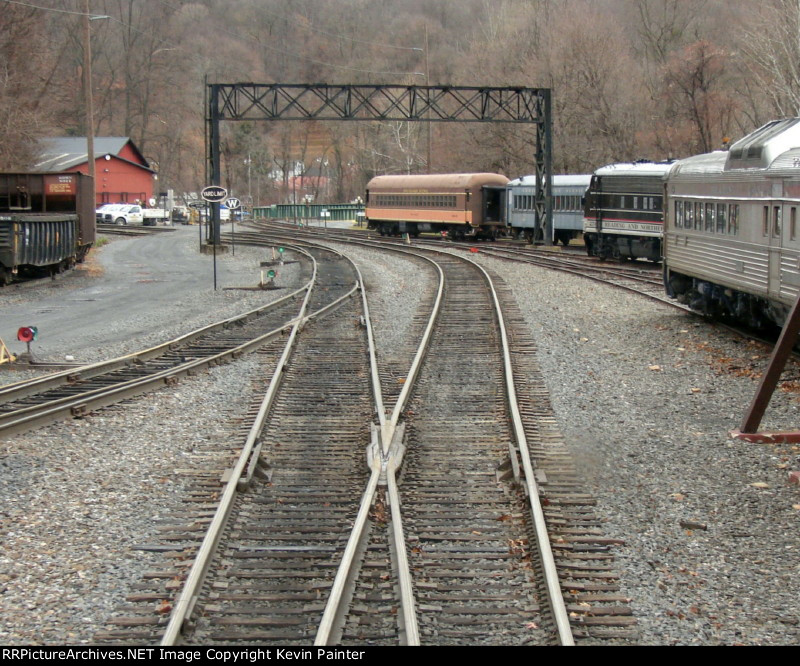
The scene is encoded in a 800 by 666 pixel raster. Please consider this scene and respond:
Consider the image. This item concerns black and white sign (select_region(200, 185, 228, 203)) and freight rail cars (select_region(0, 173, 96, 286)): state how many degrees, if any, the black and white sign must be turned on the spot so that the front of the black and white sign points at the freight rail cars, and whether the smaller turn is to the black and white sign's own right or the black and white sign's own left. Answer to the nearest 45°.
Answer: approximately 135° to the black and white sign's own right

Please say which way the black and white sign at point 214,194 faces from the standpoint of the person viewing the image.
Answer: facing the viewer

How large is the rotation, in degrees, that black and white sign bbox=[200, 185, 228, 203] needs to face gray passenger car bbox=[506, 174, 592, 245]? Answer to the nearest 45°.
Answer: approximately 135° to its left

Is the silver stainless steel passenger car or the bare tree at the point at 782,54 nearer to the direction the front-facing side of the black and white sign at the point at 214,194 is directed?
the silver stainless steel passenger car

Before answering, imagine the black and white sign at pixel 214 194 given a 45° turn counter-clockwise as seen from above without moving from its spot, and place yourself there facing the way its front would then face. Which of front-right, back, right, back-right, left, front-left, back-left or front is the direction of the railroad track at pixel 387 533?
front-right

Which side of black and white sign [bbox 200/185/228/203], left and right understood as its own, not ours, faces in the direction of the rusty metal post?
front

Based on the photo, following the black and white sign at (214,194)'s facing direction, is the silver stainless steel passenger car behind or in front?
in front

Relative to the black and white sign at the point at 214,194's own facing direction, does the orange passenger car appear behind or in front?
behind

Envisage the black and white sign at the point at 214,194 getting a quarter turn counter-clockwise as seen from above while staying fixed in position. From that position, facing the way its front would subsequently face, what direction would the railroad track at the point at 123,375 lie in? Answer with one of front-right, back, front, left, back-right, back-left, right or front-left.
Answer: right

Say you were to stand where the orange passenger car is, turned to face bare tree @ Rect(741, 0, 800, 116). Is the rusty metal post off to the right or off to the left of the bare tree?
right
